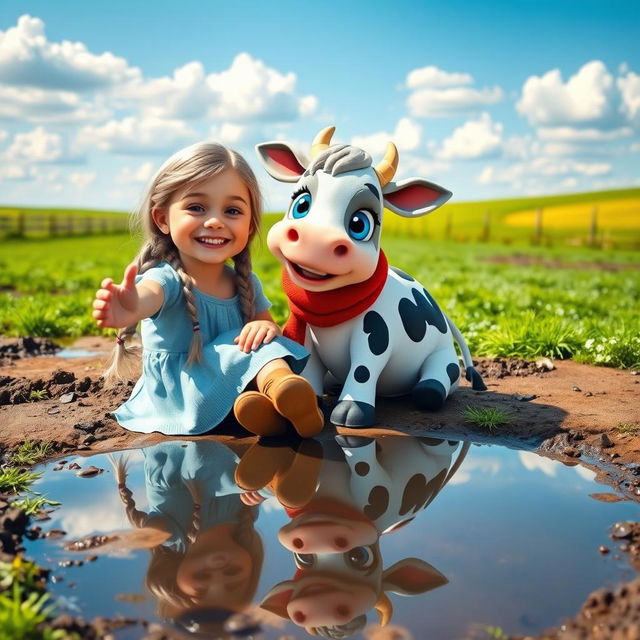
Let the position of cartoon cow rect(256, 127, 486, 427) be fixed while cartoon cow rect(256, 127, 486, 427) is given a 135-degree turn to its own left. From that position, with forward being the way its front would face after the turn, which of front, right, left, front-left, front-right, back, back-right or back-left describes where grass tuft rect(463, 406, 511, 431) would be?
front

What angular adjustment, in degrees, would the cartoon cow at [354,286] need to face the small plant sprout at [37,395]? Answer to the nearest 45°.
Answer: approximately 45° to its right

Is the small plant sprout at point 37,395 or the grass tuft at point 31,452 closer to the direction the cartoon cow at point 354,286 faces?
the grass tuft

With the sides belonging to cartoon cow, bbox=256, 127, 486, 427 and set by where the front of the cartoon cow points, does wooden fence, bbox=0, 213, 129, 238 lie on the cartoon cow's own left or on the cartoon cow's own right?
on the cartoon cow's own right

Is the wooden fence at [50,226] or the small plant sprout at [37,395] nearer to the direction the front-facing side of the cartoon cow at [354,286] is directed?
the small plant sprout

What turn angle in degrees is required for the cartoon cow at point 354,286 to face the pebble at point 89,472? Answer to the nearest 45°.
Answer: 0° — it already faces it

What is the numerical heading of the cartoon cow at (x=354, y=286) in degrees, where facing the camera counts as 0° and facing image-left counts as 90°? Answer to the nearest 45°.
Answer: approximately 45°

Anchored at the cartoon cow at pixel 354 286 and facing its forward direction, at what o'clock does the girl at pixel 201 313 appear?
The girl is roughly at 1 o'clock from the cartoon cow.

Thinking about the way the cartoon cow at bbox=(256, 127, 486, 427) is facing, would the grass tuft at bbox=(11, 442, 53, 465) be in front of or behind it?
in front
